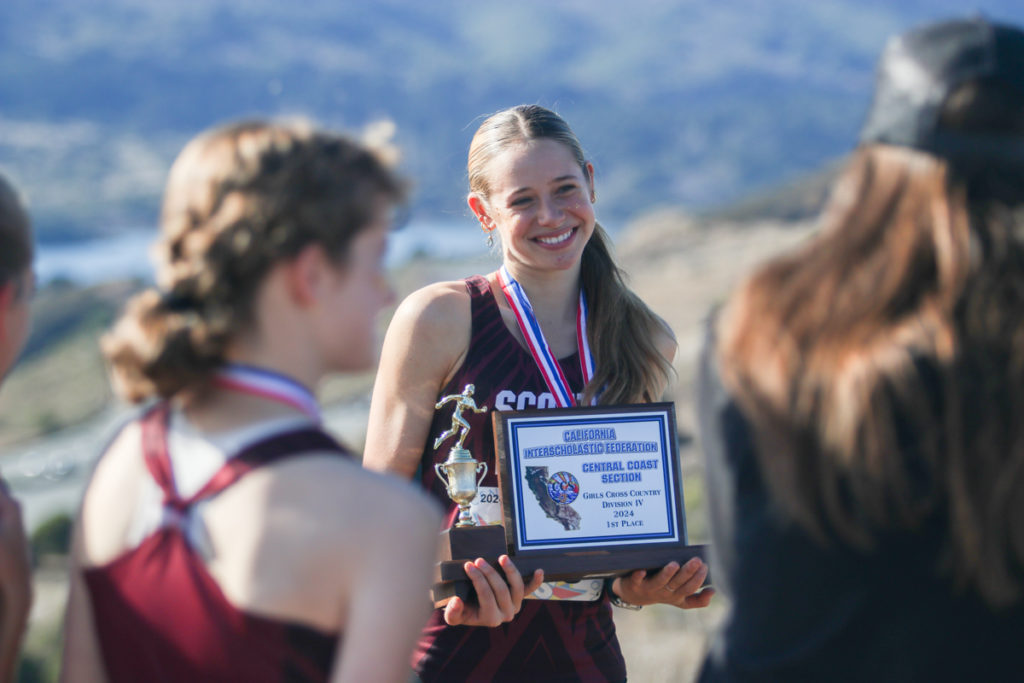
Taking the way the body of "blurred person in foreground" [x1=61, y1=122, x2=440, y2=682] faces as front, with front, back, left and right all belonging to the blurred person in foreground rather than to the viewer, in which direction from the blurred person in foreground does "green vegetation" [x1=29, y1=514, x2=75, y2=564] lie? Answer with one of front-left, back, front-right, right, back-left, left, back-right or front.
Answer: front-left

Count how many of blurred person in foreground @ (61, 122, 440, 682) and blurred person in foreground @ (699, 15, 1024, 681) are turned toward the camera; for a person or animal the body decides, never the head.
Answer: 0

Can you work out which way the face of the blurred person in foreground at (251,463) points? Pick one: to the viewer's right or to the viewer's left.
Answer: to the viewer's right

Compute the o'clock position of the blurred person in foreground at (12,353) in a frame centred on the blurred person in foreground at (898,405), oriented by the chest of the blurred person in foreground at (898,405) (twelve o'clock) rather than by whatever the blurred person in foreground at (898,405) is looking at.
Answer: the blurred person in foreground at (12,353) is roughly at 9 o'clock from the blurred person in foreground at (898,405).

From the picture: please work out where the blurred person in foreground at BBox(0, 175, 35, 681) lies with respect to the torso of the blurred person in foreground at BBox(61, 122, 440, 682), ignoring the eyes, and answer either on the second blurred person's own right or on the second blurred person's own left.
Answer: on the second blurred person's own left

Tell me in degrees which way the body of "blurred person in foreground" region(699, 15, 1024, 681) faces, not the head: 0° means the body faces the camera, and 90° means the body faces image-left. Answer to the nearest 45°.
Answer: approximately 180°

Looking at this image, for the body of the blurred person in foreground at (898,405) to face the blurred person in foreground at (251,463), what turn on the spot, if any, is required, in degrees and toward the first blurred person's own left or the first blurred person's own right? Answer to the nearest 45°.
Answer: approximately 90° to the first blurred person's own left

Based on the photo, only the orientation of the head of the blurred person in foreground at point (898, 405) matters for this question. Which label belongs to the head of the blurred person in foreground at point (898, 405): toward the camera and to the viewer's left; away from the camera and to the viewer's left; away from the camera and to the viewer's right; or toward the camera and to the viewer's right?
away from the camera and to the viewer's left

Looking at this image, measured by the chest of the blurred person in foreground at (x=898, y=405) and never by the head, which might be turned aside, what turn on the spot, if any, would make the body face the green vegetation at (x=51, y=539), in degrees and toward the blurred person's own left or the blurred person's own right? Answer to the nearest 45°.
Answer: approximately 45° to the blurred person's own left

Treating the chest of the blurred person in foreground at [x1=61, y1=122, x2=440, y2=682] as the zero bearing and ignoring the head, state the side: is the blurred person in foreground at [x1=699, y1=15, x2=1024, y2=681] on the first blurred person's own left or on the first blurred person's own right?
on the first blurred person's own right

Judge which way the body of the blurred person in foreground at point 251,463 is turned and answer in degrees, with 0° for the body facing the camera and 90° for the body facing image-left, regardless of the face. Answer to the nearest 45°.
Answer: approximately 225°
